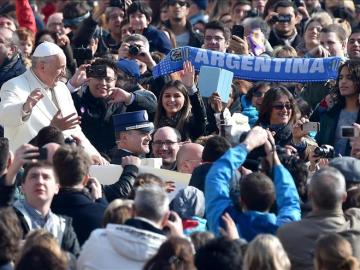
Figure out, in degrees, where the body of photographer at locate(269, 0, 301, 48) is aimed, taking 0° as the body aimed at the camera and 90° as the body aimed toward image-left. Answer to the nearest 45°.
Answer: approximately 0°

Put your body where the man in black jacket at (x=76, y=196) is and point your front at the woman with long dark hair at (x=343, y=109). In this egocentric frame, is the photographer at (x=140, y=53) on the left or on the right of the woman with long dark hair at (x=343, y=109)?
left

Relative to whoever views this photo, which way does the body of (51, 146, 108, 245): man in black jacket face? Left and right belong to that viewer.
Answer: facing away from the viewer and to the right of the viewer

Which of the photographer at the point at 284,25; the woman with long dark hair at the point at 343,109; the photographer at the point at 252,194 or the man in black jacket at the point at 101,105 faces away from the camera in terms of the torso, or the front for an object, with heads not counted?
the photographer at the point at 252,194

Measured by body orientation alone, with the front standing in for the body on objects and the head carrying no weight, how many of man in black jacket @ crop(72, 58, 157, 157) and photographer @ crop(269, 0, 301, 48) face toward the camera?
2

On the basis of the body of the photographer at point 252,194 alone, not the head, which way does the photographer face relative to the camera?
away from the camera

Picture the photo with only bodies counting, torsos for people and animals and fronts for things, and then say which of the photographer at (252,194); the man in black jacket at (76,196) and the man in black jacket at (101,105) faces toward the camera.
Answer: the man in black jacket at (101,105)

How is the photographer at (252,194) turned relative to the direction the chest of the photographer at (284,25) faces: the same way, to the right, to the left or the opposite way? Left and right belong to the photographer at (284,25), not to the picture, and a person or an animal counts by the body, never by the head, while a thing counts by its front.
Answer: the opposite way
